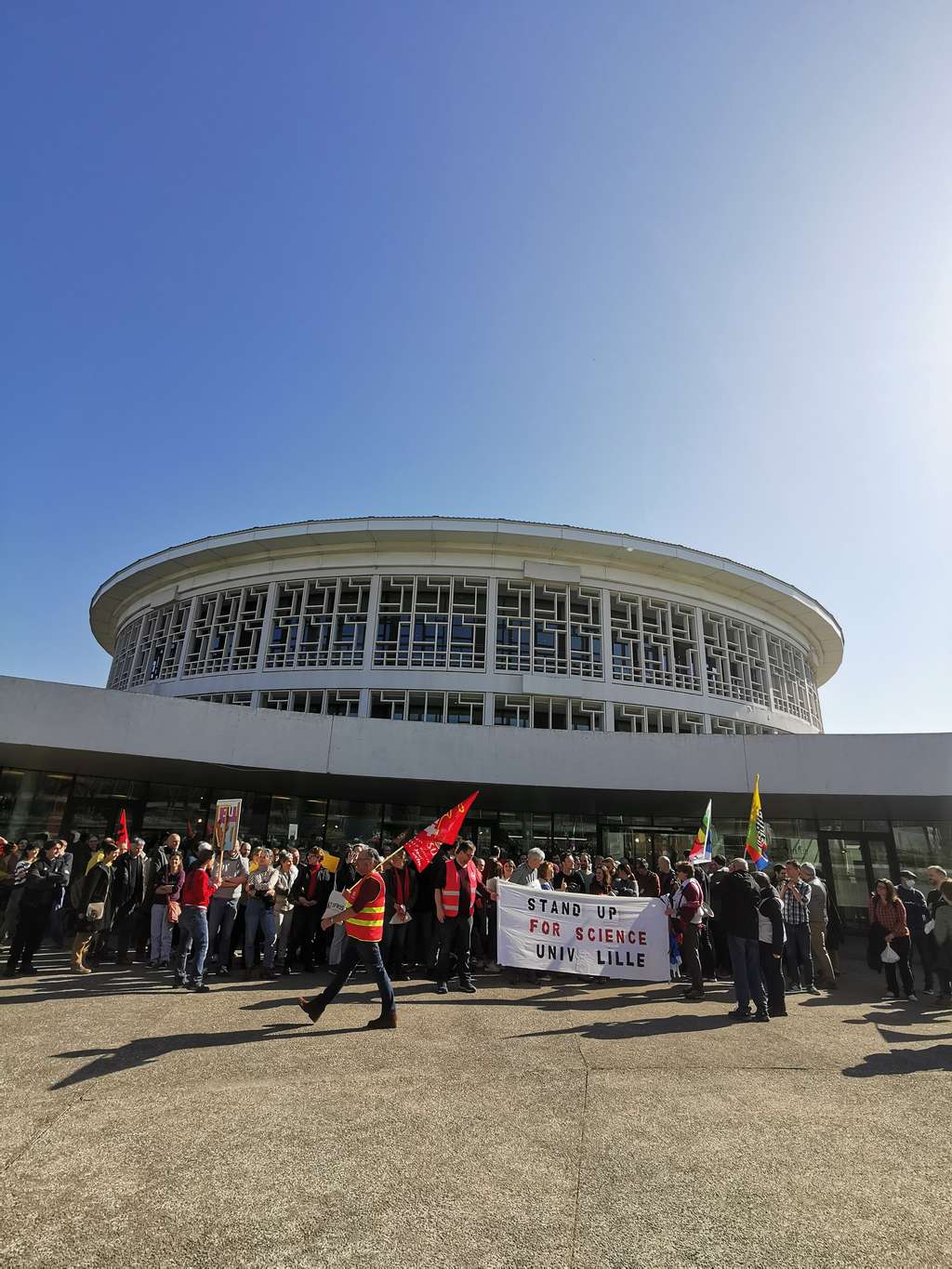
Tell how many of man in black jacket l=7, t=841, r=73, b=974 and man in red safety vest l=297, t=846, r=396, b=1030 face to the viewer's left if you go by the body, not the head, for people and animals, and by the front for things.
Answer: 1

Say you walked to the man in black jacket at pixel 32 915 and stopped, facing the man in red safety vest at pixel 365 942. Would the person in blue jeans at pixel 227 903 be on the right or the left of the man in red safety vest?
left

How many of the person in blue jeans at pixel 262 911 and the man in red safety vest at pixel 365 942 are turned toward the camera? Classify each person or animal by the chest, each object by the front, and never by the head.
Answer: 1

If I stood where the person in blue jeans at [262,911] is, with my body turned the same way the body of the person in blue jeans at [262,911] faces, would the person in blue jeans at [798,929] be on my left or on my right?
on my left

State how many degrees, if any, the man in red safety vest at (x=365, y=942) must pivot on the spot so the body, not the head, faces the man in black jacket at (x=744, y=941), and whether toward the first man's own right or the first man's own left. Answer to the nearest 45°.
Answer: approximately 180°

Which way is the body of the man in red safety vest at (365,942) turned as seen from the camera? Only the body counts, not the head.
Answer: to the viewer's left

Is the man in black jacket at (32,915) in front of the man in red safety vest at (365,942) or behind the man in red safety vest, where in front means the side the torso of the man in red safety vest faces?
in front

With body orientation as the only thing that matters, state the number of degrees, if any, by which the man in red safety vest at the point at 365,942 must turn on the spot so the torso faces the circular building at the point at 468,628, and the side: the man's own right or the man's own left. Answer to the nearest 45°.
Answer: approximately 90° to the man's own right

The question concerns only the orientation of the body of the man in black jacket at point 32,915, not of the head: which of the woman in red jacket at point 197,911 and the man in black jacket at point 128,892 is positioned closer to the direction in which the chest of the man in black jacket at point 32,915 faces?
the woman in red jacket

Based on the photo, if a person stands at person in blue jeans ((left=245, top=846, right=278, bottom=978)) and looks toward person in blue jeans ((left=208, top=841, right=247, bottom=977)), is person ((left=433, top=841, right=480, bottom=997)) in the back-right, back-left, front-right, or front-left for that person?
back-left
